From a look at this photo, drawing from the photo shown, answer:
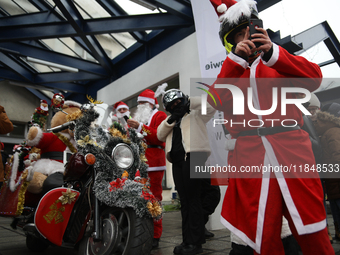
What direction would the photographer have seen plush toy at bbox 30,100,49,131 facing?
facing the viewer and to the right of the viewer

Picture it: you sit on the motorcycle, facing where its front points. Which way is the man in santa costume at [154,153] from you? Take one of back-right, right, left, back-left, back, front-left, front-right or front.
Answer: left

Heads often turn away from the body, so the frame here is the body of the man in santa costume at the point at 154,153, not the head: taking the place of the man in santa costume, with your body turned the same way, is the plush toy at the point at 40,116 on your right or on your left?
on your right

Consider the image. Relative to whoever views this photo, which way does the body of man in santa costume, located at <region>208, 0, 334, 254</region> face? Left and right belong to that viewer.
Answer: facing the viewer

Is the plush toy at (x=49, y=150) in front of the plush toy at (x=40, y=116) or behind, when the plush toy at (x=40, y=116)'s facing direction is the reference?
in front

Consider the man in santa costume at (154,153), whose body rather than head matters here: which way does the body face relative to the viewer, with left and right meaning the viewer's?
facing the viewer and to the left of the viewer

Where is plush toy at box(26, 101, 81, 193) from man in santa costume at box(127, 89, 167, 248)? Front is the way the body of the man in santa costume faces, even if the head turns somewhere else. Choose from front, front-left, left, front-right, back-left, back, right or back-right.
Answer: front-right

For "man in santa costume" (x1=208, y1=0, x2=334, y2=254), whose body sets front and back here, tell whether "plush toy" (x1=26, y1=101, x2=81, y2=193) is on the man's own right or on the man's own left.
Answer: on the man's own right

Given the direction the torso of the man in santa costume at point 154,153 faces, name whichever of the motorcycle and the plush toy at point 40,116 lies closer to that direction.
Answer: the motorcycle
